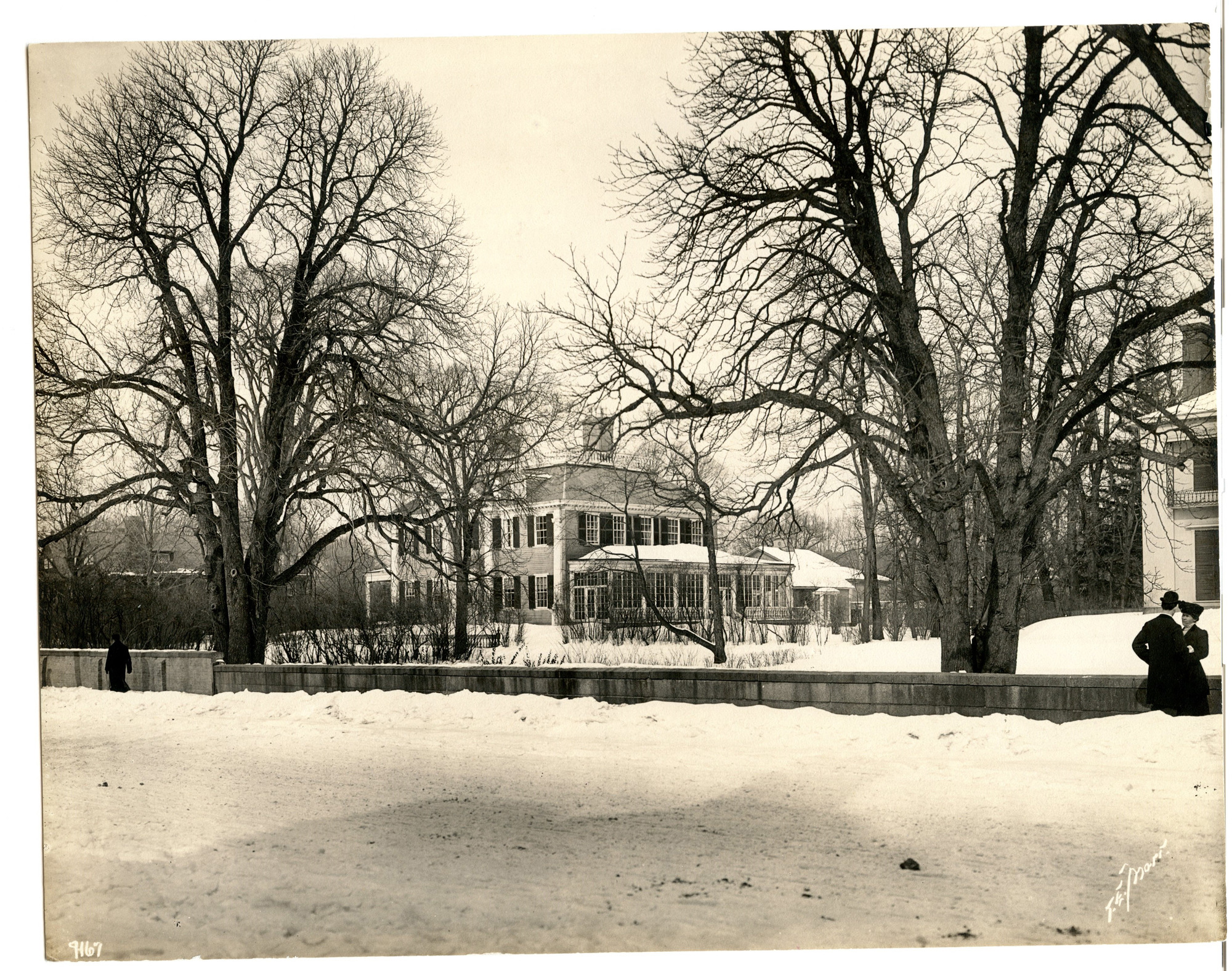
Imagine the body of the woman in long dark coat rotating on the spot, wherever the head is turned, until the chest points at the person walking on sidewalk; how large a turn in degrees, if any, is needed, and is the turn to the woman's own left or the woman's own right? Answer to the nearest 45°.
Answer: approximately 45° to the woman's own right

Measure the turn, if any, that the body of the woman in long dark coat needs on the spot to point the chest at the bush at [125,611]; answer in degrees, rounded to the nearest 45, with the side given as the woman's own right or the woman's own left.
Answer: approximately 45° to the woman's own right
